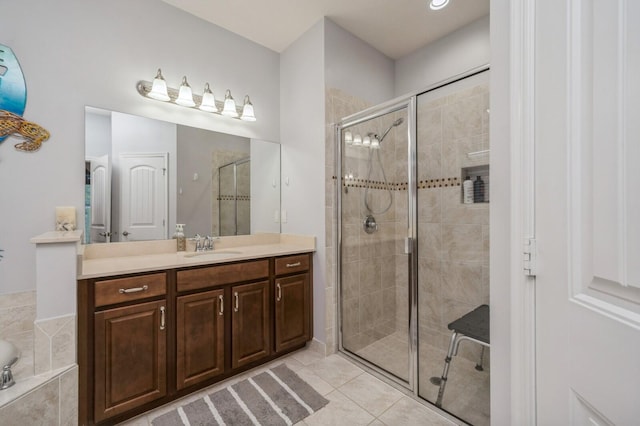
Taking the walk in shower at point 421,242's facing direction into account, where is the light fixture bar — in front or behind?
in front

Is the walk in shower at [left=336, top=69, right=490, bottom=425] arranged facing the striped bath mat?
yes

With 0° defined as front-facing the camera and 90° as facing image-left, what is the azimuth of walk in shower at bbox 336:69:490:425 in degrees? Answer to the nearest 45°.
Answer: approximately 45°

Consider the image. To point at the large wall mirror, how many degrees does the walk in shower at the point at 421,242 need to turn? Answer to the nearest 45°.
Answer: approximately 45° to its right

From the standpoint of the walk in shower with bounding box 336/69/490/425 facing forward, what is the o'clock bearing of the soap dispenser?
The soap dispenser is roughly at 1 o'clock from the walk in shower.

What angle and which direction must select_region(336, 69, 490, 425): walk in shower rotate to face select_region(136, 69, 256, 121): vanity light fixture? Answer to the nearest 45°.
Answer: approximately 45° to its right

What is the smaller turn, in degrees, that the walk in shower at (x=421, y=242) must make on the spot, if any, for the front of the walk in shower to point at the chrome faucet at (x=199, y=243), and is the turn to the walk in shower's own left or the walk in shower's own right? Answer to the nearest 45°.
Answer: approximately 45° to the walk in shower's own right
